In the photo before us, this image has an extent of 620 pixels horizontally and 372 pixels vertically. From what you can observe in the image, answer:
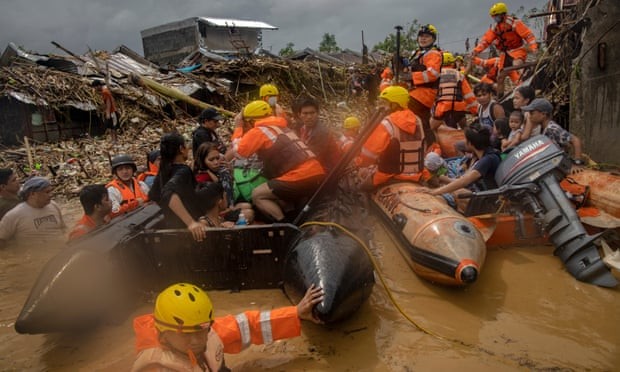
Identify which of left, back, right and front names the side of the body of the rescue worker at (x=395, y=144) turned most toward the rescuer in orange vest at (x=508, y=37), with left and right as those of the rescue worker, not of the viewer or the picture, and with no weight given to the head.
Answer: right

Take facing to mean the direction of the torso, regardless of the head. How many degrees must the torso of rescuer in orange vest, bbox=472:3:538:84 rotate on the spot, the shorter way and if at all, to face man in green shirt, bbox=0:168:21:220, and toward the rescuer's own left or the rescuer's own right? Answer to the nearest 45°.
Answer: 0° — they already face them

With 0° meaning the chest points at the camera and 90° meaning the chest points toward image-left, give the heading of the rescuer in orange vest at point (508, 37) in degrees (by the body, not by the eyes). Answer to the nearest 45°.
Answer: approximately 45°

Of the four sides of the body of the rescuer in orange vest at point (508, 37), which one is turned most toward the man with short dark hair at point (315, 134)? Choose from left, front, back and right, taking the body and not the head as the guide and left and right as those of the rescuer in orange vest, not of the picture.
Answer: front

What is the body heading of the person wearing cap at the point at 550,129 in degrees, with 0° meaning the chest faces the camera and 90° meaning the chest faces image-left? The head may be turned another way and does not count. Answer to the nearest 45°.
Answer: approximately 90°

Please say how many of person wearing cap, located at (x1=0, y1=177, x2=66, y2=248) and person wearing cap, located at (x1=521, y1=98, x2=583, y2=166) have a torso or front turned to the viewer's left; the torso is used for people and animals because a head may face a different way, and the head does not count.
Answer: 1

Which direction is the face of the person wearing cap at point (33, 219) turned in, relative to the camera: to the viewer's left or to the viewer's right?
to the viewer's right

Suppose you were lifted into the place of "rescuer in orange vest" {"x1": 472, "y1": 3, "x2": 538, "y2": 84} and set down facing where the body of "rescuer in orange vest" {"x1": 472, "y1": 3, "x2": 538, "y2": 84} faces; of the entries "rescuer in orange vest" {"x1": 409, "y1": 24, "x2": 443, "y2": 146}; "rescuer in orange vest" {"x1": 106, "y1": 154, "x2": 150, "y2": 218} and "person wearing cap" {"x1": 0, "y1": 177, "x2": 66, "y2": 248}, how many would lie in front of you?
3

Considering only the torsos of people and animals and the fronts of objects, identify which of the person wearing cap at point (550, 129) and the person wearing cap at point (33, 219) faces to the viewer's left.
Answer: the person wearing cap at point (550, 129)
